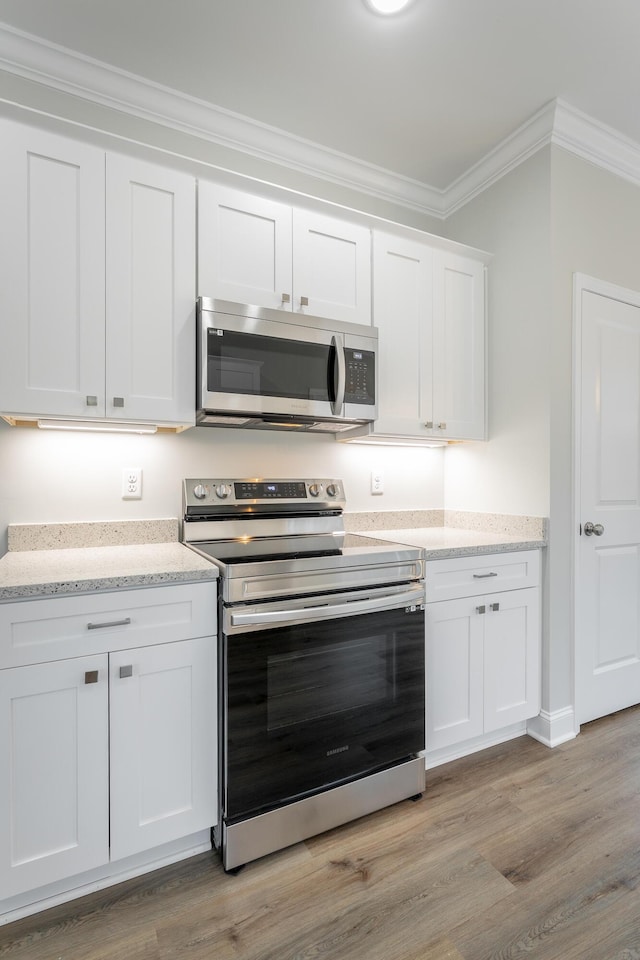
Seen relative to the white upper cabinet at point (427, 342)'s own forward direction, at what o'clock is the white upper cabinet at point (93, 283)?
the white upper cabinet at point (93, 283) is roughly at 3 o'clock from the white upper cabinet at point (427, 342).

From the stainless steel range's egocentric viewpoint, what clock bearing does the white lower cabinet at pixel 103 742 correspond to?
The white lower cabinet is roughly at 4 o'clock from the stainless steel range.

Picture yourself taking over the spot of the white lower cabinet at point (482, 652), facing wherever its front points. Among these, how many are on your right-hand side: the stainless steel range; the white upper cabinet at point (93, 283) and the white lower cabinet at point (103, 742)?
3

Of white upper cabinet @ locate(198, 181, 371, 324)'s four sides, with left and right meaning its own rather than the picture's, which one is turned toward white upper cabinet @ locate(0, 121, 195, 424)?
right

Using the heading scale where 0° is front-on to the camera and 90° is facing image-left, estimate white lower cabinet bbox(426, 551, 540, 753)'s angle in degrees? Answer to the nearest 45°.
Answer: approximately 315°

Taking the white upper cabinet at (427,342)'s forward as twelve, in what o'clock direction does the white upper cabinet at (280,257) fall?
the white upper cabinet at (280,257) is roughly at 3 o'clock from the white upper cabinet at (427,342).

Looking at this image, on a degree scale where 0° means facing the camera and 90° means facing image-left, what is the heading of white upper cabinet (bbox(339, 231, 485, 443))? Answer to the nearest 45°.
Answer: approximately 315°

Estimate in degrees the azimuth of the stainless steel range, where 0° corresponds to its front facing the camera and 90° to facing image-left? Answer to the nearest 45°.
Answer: approximately 315°
